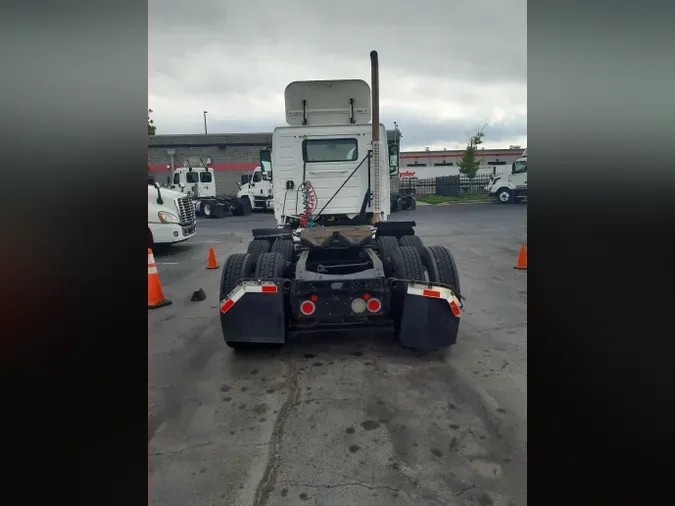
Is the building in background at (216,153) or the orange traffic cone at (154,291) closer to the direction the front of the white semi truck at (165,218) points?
the orange traffic cone

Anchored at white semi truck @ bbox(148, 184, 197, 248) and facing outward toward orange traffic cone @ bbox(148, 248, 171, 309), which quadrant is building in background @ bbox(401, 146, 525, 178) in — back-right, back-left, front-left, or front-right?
back-left

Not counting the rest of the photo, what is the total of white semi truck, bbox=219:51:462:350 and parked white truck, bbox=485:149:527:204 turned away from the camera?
1

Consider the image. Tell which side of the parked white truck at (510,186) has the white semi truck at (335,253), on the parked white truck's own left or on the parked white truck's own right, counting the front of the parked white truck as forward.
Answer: on the parked white truck's own left

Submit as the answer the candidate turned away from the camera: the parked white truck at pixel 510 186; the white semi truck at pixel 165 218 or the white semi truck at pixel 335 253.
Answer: the white semi truck at pixel 335 253

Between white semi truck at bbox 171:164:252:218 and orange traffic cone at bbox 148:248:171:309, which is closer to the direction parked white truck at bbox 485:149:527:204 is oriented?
the white semi truck

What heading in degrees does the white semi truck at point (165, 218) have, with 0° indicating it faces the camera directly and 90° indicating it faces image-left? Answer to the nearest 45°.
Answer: approximately 315°

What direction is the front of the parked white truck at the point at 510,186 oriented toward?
to the viewer's left

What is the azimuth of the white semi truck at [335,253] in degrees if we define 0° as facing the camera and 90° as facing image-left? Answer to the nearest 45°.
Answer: approximately 180°
